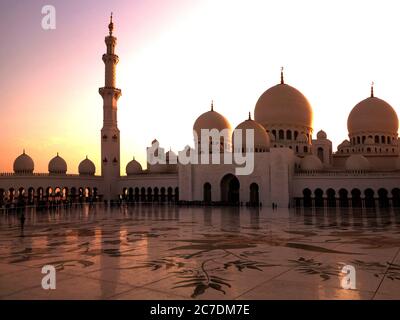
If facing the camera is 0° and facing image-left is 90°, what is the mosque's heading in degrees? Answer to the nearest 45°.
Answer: approximately 0°
